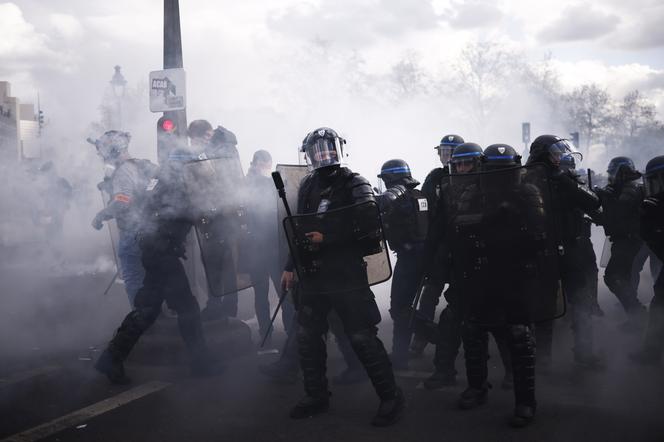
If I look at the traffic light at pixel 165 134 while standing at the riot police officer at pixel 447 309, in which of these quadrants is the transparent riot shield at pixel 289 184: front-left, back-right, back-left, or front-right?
front-left

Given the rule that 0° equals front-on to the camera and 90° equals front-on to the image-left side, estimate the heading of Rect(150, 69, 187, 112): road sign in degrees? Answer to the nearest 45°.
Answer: approximately 0°

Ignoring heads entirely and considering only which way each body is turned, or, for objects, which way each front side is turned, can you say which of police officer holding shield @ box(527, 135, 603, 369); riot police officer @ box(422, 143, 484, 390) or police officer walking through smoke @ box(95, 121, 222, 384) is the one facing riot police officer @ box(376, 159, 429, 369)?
police officer walking through smoke @ box(95, 121, 222, 384)

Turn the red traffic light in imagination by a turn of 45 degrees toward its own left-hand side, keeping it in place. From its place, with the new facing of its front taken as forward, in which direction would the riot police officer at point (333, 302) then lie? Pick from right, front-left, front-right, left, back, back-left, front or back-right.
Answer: front-right

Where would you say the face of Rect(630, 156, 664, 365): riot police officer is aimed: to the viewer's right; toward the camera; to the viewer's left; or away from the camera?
to the viewer's left

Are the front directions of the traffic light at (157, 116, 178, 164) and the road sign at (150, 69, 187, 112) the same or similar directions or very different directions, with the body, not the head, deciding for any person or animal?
same or similar directions

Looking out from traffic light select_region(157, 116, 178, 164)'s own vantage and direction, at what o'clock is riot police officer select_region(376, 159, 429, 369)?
The riot police officer is roughly at 11 o'clock from the traffic light.

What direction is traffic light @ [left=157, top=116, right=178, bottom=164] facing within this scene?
toward the camera

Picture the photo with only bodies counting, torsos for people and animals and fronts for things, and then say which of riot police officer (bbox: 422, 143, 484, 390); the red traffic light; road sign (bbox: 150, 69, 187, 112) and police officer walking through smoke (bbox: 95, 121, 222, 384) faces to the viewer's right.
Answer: the police officer walking through smoke
